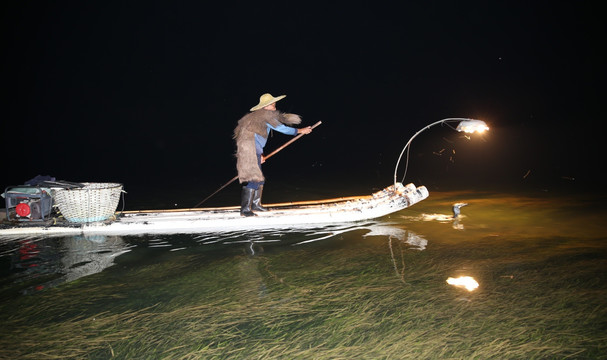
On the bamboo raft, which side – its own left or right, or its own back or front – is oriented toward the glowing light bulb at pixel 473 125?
front

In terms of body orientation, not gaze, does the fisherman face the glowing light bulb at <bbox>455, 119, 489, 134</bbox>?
yes

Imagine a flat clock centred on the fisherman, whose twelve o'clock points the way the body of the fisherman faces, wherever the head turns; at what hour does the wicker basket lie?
The wicker basket is roughly at 6 o'clock from the fisherman.

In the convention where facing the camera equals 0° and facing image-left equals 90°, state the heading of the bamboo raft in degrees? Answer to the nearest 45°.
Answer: approximately 270°

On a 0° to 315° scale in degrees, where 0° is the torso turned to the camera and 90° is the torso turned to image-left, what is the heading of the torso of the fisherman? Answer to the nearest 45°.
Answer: approximately 270°

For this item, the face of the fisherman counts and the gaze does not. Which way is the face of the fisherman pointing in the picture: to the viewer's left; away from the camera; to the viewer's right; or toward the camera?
to the viewer's right
